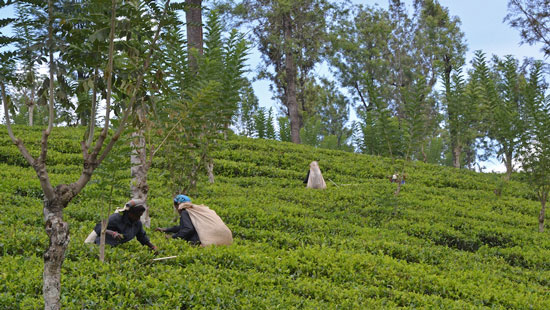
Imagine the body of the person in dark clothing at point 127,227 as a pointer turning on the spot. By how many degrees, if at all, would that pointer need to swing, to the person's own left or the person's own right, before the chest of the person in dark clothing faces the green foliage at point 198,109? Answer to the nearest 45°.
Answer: approximately 90° to the person's own left

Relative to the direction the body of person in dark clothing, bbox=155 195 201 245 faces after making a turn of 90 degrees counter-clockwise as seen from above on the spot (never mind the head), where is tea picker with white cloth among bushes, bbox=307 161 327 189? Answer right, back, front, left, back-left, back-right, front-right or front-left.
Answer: back-left

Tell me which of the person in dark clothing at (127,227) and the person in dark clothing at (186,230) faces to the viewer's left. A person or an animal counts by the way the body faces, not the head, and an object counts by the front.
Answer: the person in dark clothing at (186,230)

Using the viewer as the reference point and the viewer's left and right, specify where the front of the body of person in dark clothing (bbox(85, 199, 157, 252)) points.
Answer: facing the viewer and to the right of the viewer

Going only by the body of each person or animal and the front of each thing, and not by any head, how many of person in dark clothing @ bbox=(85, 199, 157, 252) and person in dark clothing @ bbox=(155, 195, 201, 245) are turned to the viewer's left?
1

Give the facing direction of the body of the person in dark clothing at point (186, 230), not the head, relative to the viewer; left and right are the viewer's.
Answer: facing to the left of the viewer

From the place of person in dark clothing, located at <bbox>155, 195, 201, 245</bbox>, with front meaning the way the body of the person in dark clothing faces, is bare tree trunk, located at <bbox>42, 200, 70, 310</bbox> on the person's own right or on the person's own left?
on the person's own left

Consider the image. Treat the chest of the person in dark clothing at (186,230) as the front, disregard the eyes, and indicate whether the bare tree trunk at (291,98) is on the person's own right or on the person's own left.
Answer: on the person's own right

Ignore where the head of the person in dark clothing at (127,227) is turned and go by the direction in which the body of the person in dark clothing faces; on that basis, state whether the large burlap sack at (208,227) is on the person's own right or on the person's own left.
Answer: on the person's own left

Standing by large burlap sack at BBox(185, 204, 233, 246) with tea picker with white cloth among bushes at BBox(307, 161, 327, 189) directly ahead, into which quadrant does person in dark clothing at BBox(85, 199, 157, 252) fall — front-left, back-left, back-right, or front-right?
back-left
